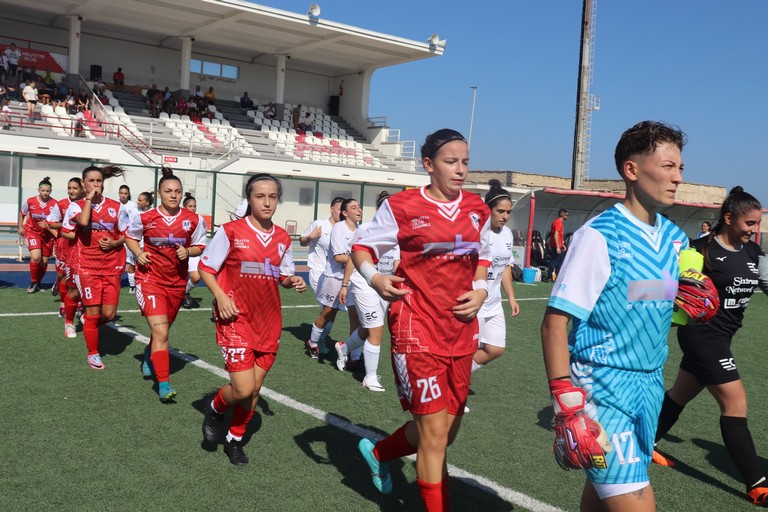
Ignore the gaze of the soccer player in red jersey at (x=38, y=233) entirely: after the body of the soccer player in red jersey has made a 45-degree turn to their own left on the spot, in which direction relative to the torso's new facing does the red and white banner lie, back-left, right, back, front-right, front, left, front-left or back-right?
back-left

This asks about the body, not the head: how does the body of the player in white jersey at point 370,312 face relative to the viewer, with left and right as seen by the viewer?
facing the viewer and to the right of the viewer

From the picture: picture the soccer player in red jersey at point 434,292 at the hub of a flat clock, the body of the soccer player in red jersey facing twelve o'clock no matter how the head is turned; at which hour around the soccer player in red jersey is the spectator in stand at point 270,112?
The spectator in stand is roughly at 7 o'clock from the soccer player in red jersey.

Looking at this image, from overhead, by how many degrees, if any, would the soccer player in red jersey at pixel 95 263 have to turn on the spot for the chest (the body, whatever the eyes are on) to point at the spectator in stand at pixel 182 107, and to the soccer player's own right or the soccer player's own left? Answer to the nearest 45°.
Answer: approximately 180°

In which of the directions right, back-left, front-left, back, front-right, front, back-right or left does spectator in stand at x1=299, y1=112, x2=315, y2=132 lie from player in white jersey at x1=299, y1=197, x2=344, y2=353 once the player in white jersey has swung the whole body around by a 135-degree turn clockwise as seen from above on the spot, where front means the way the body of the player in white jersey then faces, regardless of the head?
right

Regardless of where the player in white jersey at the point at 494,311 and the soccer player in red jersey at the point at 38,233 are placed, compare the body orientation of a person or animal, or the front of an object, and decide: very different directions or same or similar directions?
same or similar directions

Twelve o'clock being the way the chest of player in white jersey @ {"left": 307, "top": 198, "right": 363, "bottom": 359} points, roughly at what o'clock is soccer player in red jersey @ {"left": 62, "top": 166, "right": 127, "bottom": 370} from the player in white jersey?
The soccer player in red jersey is roughly at 4 o'clock from the player in white jersey.

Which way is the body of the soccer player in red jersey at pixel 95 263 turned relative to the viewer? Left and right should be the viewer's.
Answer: facing the viewer

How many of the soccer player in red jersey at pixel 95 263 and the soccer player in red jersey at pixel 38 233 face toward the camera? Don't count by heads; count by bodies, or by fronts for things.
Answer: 2

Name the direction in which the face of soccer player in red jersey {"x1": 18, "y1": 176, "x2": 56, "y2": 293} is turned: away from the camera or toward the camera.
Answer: toward the camera

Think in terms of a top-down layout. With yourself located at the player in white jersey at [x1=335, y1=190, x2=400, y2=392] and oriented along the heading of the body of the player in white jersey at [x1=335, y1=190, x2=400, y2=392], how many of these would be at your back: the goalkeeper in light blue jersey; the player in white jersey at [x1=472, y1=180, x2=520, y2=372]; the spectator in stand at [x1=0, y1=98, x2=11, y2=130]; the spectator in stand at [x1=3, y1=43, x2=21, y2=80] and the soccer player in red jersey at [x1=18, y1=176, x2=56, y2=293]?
3

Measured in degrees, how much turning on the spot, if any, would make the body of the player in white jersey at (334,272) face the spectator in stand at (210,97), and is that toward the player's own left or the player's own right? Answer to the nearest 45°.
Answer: approximately 135° to the player's own left

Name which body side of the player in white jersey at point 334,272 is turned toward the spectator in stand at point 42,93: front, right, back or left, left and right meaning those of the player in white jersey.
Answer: back

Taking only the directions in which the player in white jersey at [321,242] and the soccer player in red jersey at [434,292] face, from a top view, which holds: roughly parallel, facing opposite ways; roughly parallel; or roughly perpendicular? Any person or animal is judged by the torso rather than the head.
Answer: roughly parallel
